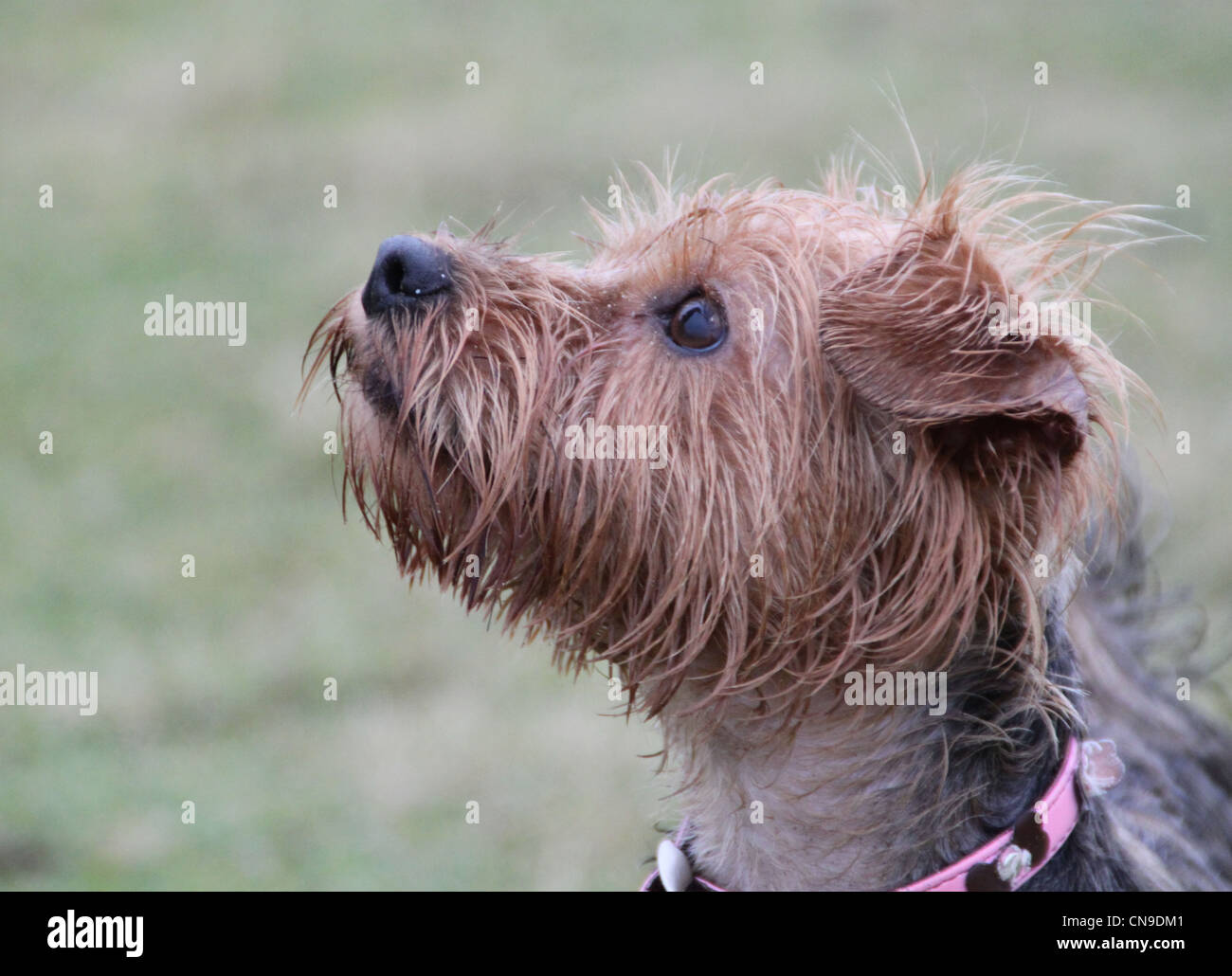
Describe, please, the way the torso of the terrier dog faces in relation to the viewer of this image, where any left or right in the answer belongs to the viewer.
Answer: facing to the left of the viewer
